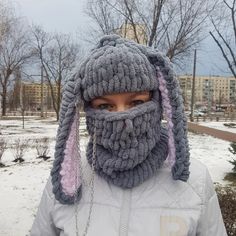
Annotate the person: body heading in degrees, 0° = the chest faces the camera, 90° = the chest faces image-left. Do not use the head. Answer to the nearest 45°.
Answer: approximately 0°
